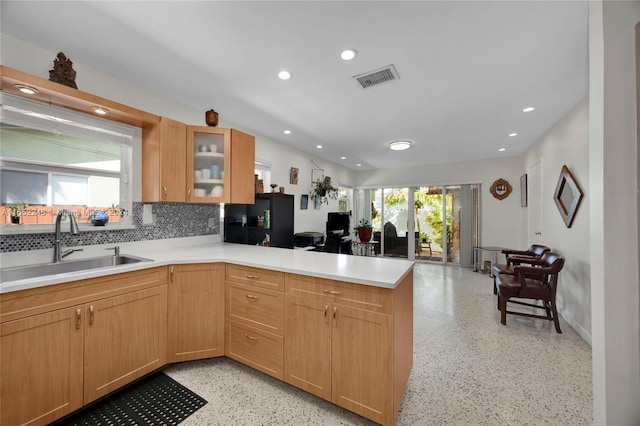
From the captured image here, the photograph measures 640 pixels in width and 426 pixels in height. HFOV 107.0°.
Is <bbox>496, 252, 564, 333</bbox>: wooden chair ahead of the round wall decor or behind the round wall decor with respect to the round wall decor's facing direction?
ahead

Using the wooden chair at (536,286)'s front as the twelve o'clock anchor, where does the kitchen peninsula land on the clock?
The kitchen peninsula is roughly at 10 o'clock from the wooden chair.

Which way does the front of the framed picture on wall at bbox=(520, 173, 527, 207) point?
to the viewer's left

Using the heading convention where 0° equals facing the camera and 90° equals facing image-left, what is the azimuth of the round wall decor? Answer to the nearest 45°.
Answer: approximately 0°

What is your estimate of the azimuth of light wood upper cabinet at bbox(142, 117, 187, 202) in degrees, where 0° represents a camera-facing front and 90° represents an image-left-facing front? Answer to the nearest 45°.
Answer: approximately 315°

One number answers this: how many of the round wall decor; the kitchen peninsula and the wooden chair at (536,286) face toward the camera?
2

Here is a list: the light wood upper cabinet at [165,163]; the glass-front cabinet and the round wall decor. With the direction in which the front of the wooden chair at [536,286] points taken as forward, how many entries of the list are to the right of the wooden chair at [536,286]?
1

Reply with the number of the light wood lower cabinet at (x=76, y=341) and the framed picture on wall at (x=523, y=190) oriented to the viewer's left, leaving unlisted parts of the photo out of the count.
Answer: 1

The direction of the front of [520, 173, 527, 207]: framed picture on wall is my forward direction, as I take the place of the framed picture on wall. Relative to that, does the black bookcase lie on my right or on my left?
on my left

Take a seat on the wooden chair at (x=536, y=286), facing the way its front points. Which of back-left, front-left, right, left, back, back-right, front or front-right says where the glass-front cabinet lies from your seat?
front-left

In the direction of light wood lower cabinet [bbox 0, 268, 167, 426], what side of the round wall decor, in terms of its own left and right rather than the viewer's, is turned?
front

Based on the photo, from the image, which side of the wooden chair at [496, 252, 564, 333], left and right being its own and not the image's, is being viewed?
left

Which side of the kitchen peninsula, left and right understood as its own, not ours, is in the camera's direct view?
front

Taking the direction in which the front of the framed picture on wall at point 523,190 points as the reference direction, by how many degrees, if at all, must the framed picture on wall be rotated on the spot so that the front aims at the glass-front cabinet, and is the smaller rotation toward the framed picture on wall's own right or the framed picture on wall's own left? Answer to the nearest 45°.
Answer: approximately 45° to the framed picture on wall's own left

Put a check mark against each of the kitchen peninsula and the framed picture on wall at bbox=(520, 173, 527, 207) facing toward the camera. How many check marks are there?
1

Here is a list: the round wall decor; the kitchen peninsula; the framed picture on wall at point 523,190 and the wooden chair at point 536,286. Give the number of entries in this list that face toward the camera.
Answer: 2

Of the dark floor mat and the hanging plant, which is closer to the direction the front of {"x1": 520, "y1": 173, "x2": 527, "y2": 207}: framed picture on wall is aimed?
the hanging plant
